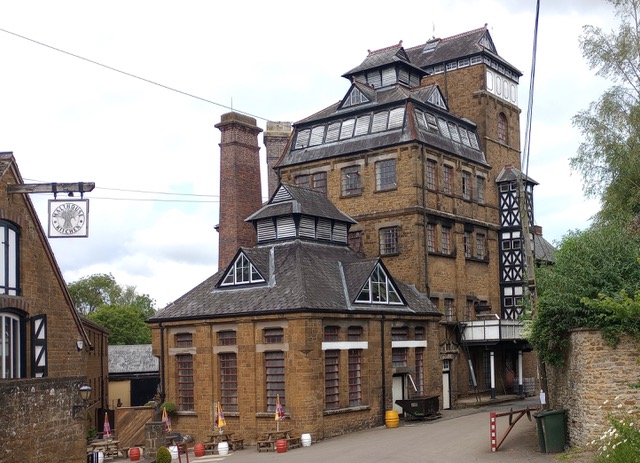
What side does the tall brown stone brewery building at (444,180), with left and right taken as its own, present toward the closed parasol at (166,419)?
right

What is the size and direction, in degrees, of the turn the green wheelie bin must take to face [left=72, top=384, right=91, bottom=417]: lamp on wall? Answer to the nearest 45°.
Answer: approximately 45° to its right

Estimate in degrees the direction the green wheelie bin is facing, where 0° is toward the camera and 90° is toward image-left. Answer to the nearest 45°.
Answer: approximately 45°

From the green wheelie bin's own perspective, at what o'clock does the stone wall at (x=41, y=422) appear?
The stone wall is roughly at 1 o'clock from the green wheelie bin.

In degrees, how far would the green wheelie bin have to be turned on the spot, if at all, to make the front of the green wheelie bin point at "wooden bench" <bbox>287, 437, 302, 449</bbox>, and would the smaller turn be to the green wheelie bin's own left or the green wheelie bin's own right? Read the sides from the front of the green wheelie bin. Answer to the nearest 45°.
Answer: approximately 90° to the green wheelie bin's own right
